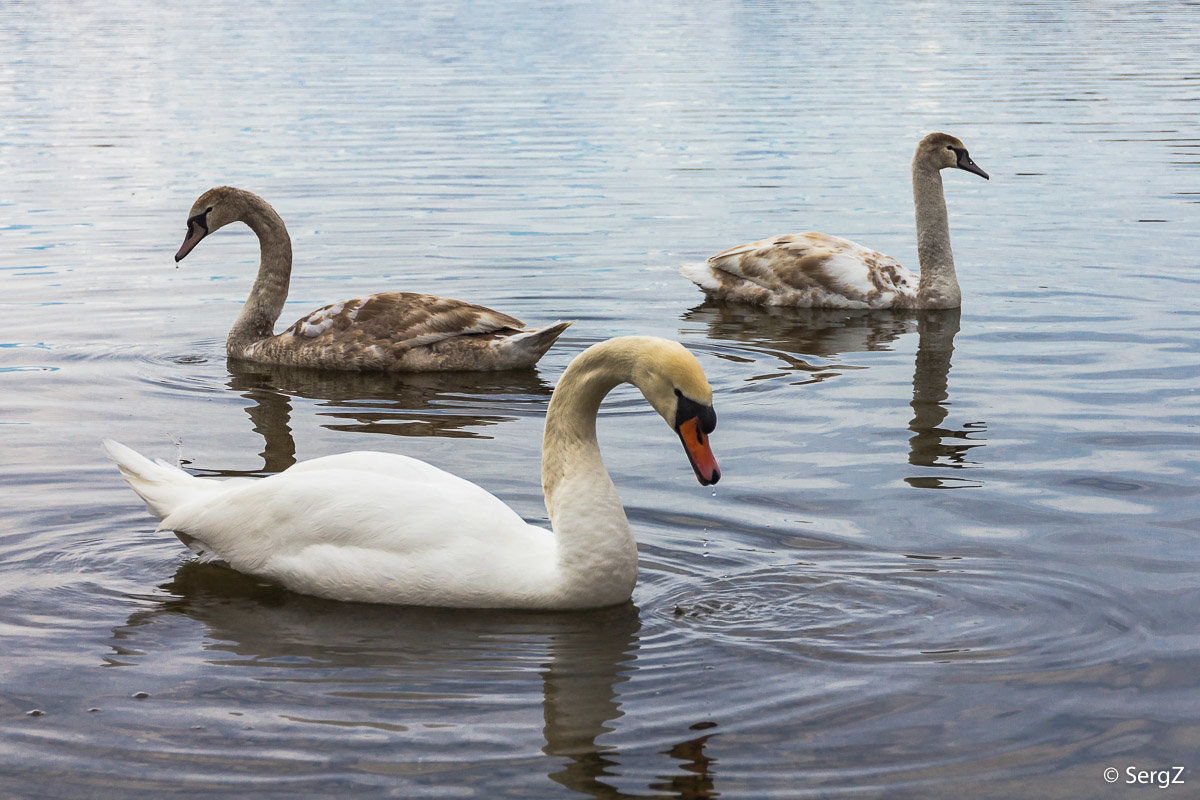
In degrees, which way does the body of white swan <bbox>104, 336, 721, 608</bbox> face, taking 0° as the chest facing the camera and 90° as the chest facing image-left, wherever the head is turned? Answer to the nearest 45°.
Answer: approximately 270°
